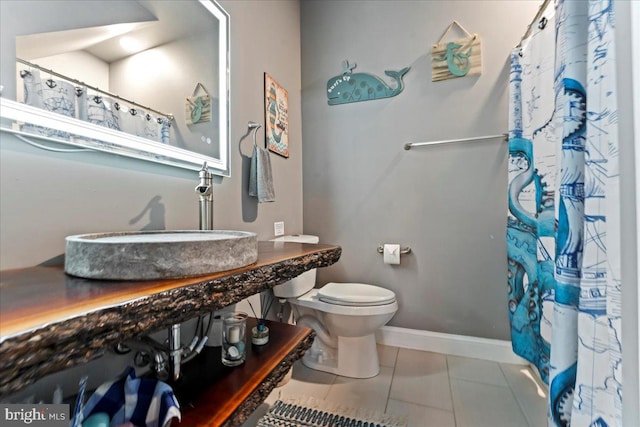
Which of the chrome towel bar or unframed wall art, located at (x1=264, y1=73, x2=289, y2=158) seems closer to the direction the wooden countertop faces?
the chrome towel bar

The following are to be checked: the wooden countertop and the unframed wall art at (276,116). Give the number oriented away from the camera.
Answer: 0

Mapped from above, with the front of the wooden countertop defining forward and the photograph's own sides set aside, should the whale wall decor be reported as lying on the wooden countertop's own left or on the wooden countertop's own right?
on the wooden countertop's own left

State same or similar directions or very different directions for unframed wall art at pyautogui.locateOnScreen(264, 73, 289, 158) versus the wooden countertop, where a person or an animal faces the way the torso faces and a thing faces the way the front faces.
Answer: same or similar directions

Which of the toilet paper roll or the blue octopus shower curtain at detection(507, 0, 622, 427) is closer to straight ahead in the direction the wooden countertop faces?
the blue octopus shower curtain

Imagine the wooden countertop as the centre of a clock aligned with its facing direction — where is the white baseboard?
The white baseboard is roughly at 10 o'clock from the wooden countertop.

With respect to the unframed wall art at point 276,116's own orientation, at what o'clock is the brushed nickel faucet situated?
The brushed nickel faucet is roughly at 2 o'clock from the unframed wall art.

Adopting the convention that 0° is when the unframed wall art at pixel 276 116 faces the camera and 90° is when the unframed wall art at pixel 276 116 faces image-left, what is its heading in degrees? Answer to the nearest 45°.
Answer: approximately 315°
